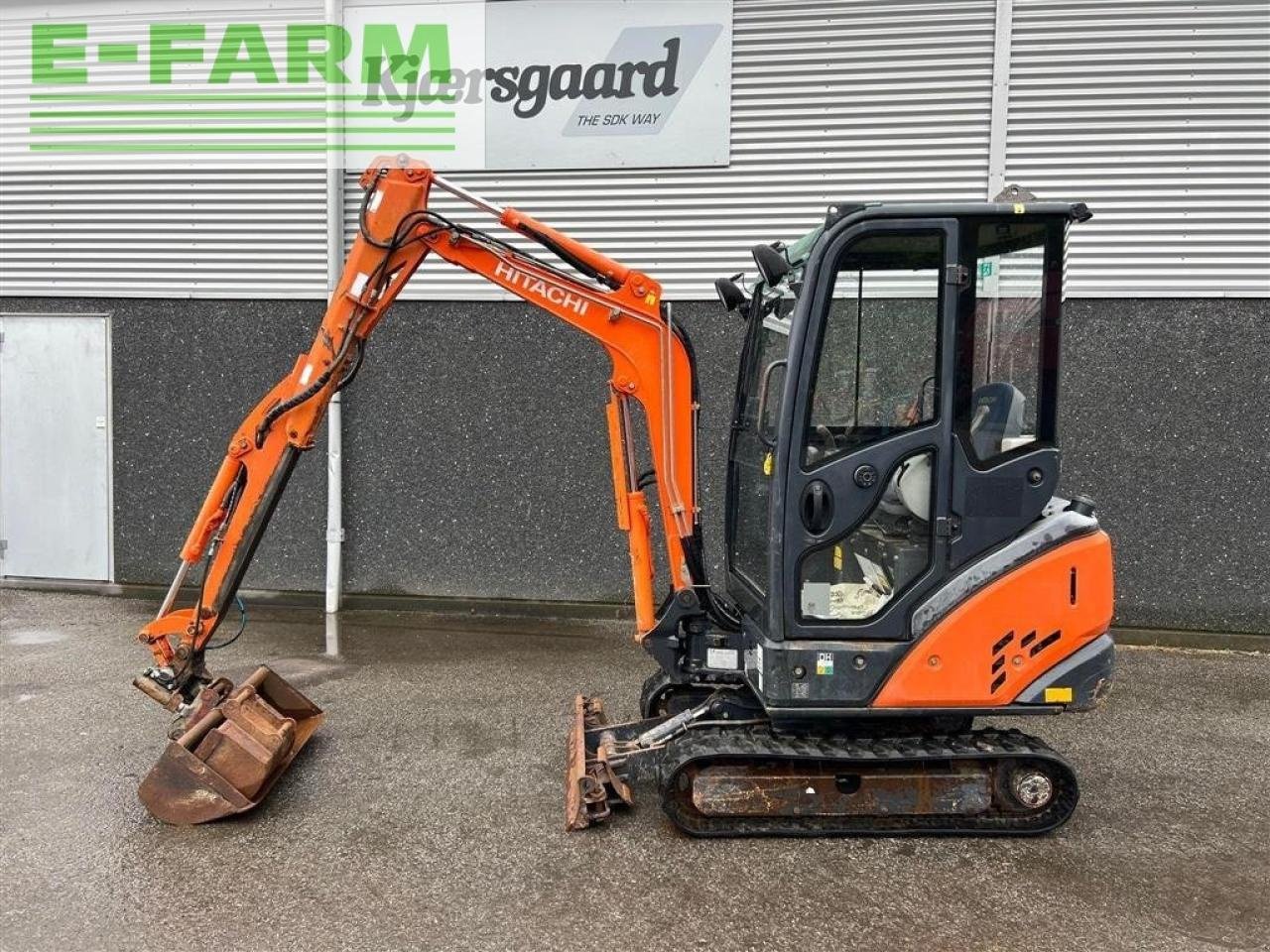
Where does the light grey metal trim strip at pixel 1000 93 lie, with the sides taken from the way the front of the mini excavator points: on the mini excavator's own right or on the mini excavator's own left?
on the mini excavator's own right

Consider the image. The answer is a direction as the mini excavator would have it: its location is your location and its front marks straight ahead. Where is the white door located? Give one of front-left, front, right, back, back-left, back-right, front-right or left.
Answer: front-right

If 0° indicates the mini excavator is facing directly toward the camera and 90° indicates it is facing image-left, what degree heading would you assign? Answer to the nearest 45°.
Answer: approximately 90°

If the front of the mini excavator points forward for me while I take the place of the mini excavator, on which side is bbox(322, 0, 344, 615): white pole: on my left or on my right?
on my right
